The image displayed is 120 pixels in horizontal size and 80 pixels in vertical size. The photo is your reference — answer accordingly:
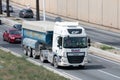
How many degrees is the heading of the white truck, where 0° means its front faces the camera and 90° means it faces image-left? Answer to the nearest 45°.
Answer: approximately 315°
